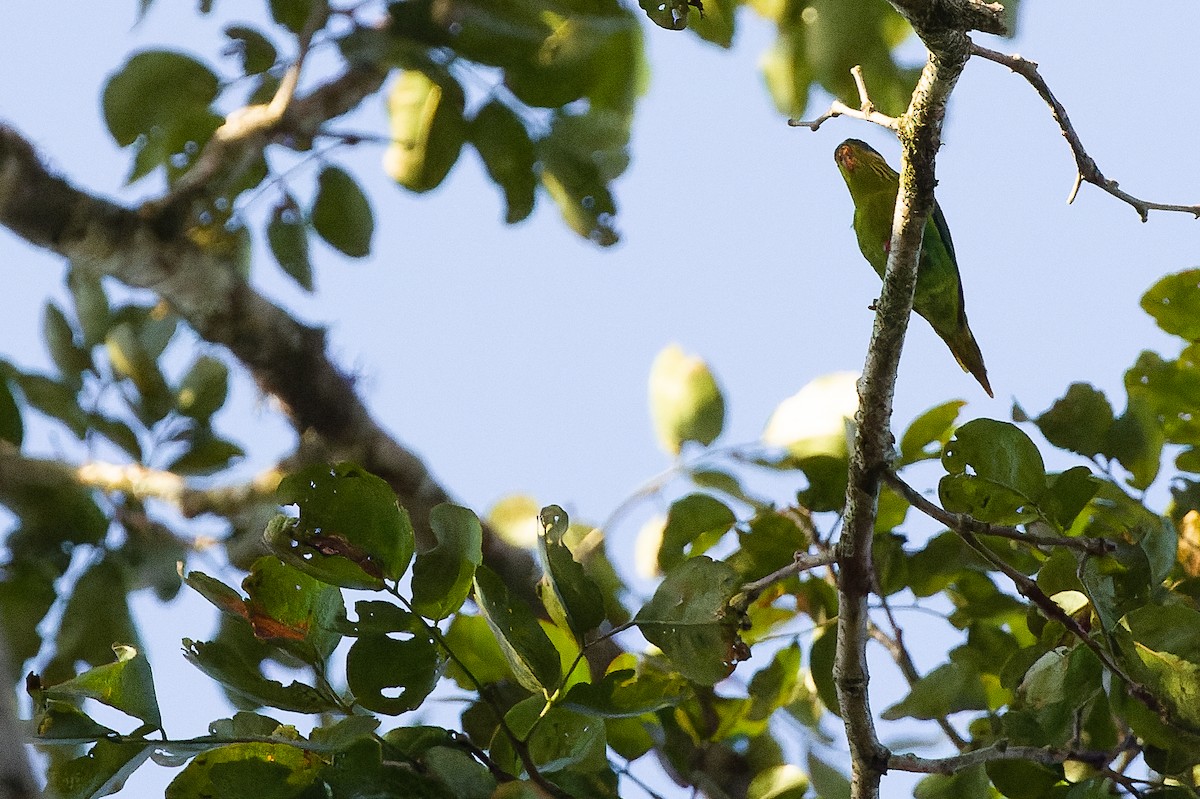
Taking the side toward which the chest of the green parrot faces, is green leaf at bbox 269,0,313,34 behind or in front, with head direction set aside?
in front

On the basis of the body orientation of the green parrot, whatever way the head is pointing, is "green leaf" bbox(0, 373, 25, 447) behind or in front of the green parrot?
in front

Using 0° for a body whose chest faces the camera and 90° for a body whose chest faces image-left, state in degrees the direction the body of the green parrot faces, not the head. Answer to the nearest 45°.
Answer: approximately 90°
